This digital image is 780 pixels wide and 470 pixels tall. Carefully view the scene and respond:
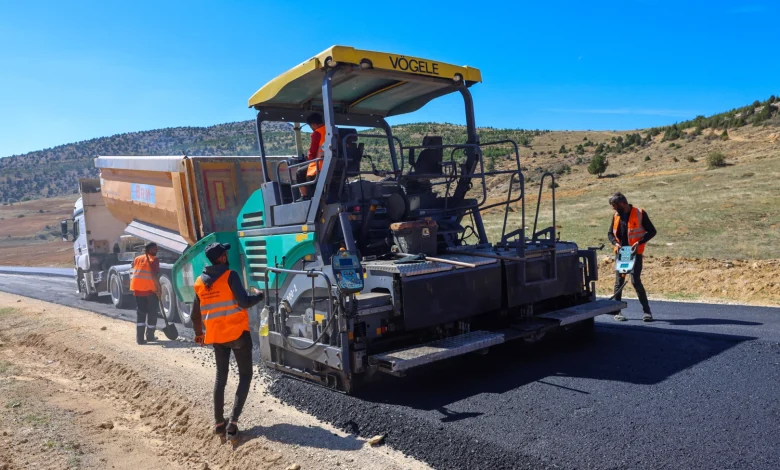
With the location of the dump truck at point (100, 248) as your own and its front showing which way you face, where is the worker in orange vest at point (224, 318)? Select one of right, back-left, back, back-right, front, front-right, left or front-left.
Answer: back-left

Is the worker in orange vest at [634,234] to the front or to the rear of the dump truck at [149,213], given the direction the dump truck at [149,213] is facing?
to the rear

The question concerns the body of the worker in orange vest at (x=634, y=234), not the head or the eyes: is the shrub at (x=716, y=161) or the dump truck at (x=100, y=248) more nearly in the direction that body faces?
the dump truck

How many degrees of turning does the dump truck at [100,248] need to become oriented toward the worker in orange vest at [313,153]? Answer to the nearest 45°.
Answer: approximately 135° to its left

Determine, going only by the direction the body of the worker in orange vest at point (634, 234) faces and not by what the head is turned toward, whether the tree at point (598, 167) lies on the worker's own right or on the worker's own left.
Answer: on the worker's own right

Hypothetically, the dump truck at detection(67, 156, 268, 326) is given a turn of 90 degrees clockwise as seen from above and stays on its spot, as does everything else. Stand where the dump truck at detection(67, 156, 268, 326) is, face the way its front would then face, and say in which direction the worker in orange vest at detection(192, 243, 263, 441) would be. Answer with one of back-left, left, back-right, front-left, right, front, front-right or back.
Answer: back-right

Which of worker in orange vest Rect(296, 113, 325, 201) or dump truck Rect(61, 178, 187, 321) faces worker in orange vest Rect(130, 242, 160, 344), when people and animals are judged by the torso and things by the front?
worker in orange vest Rect(296, 113, 325, 201)

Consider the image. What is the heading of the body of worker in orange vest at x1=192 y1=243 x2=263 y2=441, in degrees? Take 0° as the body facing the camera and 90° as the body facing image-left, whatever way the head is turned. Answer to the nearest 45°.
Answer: approximately 225°

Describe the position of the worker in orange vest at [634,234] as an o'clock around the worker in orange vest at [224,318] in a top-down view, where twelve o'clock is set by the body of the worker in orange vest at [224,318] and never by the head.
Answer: the worker in orange vest at [634,234] is roughly at 1 o'clock from the worker in orange vest at [224,318].

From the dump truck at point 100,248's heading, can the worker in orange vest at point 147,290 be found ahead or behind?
behind

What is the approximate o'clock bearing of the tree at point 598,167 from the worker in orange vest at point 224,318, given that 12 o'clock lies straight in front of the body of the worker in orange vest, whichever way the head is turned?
The tree is roughly at 12 o'clock from the worker in orange vest.
